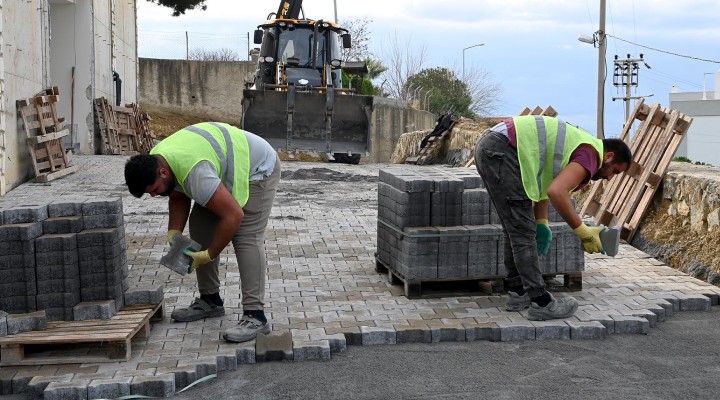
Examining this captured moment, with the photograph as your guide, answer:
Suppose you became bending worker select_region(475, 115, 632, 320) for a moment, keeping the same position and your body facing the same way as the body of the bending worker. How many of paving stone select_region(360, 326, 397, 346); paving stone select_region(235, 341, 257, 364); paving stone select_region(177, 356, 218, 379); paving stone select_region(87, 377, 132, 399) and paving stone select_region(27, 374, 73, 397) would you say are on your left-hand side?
0

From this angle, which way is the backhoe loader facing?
toward the camera

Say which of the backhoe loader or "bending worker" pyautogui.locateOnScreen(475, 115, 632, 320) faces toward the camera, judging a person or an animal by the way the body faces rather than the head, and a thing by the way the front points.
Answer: the backhoe loader

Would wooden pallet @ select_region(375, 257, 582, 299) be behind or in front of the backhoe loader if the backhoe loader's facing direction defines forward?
in front

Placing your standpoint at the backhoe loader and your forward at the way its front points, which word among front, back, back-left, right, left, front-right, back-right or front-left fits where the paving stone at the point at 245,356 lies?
front

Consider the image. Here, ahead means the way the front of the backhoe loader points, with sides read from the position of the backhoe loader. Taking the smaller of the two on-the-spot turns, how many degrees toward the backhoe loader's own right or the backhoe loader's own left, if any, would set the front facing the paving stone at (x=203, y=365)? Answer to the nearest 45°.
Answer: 0° — it already faces it

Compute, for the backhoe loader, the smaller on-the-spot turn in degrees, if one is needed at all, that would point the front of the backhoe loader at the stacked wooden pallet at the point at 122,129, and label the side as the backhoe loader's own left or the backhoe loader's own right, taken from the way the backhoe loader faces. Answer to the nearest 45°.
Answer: approximately 135° to the backhoe loader's own right

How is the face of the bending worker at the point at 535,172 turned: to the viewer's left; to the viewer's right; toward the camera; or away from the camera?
to the viewer's right

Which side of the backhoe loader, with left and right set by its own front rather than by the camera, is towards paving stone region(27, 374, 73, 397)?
front

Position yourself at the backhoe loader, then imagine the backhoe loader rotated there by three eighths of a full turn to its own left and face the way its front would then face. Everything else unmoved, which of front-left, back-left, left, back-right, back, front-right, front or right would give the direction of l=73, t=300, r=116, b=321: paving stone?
back-right

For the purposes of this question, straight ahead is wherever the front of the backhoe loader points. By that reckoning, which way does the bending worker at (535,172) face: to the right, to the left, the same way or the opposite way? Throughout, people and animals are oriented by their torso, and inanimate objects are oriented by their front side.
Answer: to the left

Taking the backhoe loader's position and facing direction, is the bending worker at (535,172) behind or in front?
in front

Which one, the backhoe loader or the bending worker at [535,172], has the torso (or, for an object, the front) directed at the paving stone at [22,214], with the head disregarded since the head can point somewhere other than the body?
the backhoe loader

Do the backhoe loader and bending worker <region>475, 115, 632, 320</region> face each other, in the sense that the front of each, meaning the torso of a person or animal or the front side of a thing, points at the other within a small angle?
no

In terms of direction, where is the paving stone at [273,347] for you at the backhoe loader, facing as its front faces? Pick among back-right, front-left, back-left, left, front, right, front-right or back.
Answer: front

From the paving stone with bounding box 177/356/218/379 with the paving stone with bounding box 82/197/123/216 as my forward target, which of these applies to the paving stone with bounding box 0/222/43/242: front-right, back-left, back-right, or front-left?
front-left

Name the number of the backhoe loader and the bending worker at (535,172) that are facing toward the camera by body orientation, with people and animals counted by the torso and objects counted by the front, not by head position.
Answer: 1

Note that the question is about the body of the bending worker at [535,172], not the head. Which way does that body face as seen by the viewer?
to the viewer's right
